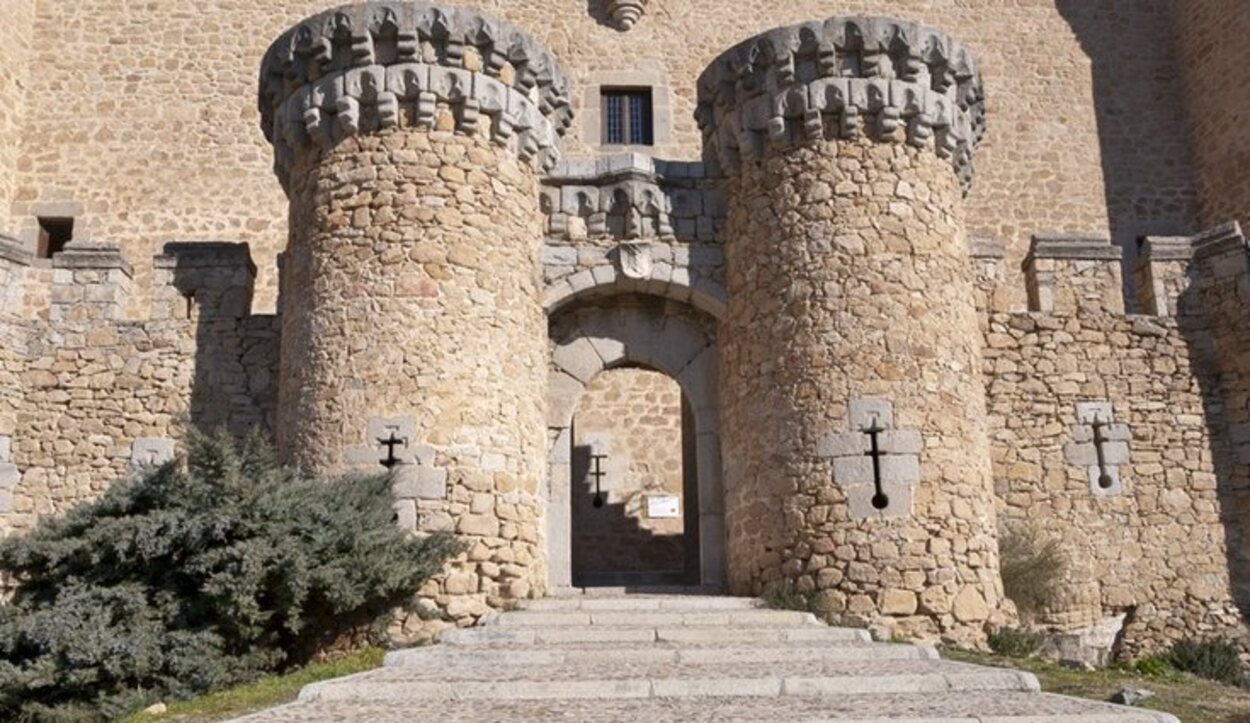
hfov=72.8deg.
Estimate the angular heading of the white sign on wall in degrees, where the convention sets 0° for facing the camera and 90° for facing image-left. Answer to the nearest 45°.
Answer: approximately 0°

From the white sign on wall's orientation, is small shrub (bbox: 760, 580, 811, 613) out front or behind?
out front

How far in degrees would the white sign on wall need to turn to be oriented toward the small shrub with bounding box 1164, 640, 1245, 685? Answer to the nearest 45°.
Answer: approximately 45° to its left

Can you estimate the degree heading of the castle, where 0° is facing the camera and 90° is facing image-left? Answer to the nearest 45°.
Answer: approximately 0°

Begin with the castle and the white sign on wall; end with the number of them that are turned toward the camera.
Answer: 2
